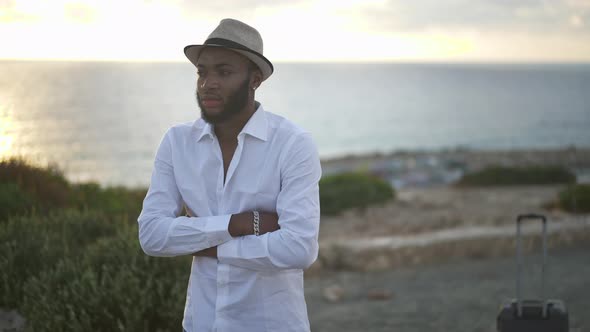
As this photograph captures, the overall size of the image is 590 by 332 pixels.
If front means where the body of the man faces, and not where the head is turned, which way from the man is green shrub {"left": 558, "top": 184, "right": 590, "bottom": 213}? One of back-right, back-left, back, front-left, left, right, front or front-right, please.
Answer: back

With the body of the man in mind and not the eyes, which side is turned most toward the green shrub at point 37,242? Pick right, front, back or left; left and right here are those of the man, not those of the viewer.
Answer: right

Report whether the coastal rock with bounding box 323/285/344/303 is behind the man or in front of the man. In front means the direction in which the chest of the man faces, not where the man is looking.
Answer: behind

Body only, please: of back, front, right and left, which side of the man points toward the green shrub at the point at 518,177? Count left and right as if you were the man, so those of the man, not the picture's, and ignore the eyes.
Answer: back

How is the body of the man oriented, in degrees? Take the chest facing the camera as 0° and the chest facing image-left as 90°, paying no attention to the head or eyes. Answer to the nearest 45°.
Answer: approximately 45°

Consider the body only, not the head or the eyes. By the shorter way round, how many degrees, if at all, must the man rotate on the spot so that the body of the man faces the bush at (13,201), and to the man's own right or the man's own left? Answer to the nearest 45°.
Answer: approximately 90° to the man's own right
